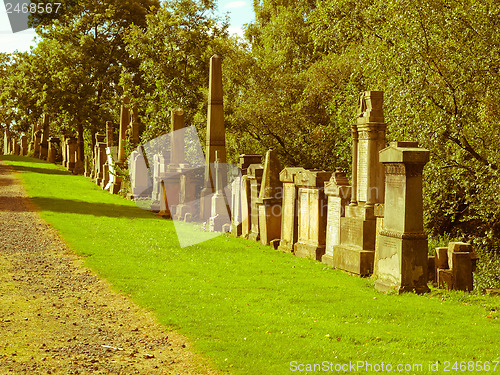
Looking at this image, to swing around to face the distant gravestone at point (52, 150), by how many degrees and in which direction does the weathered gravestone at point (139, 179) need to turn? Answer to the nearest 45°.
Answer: approximately 135° to its right

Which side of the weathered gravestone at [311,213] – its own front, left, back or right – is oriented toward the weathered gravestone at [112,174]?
right

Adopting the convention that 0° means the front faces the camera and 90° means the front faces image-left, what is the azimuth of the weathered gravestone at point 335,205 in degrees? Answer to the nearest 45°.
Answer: approximately 45°

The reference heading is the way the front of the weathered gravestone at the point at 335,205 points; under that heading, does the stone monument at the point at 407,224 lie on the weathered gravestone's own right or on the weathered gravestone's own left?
on the weathered gravestone's own left

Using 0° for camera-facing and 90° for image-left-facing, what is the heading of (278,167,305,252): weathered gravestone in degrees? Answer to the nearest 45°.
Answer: approximately 45°

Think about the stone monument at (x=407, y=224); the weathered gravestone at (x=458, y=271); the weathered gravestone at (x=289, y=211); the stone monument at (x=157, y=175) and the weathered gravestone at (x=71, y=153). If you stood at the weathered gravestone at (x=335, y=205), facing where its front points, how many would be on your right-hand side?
3

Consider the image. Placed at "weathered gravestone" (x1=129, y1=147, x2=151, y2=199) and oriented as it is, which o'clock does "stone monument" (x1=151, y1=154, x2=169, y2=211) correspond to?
The stone monument is roughly at 10 o'clock from the weathered gravestone.

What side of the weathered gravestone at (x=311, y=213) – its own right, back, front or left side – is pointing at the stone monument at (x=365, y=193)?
left
